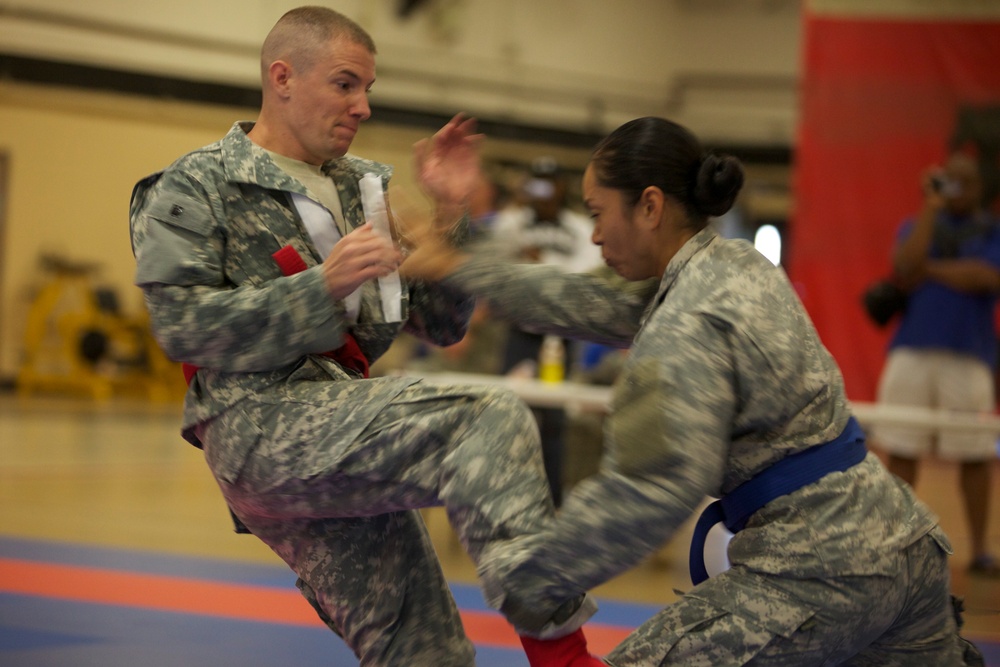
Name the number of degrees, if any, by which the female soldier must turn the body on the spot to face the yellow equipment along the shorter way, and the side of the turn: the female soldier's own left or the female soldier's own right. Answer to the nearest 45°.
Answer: approximately 45° to the female soldier's own right

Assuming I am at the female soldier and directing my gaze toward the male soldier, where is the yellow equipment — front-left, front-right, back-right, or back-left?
front-right

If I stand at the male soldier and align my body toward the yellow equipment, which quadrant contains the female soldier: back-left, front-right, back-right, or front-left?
back-right

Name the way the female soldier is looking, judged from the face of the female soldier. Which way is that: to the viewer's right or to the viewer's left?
to the viewer's left

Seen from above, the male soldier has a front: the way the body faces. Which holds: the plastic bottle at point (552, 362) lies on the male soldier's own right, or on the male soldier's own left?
on the male soldier's own left

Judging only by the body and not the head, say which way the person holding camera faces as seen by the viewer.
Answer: toward the camera

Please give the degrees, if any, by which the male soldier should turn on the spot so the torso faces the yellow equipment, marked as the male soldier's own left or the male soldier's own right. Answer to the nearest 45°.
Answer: approximately 135° to the male soldier's own left

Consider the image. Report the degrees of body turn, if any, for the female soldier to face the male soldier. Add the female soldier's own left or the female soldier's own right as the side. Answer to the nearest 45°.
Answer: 0° — they already face them

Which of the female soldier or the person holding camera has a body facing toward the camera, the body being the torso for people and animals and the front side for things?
the person holding camera

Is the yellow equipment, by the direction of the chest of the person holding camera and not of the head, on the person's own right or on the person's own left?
on the person's own right

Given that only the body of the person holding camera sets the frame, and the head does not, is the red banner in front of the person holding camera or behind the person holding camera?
behind

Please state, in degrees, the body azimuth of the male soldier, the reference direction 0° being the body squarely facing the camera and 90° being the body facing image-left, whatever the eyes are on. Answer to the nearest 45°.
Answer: approximately 315°

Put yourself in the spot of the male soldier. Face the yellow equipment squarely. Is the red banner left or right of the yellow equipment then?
right

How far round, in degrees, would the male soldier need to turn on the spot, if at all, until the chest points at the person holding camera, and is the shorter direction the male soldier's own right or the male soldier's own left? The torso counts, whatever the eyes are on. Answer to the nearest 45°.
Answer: approximately 90° to the male soldier's own left

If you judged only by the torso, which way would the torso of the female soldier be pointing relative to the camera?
to the viewer's left

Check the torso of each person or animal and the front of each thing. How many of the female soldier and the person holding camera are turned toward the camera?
1

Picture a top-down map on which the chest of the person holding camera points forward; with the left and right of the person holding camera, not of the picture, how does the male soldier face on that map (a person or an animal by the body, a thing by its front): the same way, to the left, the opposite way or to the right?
to the left

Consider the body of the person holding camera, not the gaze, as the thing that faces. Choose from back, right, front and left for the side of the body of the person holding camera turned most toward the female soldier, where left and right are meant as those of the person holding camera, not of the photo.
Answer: front
